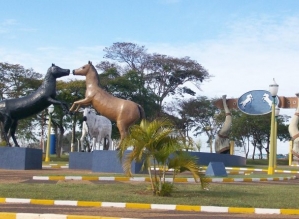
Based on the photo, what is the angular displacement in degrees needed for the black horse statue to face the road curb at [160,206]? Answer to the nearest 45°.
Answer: approximately 90° to its right

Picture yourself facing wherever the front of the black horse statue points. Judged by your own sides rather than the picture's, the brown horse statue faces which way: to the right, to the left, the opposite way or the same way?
the opposite way

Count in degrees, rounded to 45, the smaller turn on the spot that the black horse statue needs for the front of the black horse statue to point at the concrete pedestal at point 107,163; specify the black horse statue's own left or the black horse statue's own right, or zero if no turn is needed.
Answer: approximately 45° to the black horse statue's own right

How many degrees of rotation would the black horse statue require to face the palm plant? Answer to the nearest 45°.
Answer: approximately 90° to its right

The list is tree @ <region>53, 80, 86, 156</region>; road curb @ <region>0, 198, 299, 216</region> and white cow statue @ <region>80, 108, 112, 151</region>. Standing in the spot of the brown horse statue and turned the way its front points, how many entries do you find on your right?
2

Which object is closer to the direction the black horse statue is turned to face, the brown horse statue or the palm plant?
the brown horse statue

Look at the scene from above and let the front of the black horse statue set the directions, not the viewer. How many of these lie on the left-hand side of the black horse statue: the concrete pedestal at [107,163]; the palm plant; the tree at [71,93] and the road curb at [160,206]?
1

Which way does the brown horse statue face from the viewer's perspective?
to the viewer's left

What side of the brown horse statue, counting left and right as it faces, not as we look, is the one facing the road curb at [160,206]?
left

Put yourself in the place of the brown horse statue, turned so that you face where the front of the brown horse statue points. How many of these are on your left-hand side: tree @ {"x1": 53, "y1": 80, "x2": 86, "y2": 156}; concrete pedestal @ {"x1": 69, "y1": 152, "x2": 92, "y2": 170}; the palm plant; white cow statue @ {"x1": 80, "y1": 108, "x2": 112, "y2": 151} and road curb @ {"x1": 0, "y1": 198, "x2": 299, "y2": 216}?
2

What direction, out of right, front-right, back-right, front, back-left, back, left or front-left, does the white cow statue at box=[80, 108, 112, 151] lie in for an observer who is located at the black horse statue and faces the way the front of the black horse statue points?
front-left

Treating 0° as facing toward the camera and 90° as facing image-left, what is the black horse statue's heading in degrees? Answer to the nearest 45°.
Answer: approximately 270°

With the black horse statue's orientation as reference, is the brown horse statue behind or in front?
in front

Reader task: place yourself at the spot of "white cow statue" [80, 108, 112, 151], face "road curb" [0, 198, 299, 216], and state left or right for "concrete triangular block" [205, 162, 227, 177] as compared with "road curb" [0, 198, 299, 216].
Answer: left

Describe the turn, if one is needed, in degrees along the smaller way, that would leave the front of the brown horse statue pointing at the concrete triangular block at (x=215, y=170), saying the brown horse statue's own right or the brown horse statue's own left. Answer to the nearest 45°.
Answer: approximately 180°

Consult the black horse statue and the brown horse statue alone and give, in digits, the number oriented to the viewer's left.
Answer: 1

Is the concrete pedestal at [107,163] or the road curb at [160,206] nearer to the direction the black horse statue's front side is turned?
the concrete pedestal
